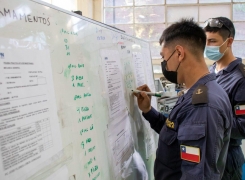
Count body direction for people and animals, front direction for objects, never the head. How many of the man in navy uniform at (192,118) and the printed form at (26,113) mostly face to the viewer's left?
1

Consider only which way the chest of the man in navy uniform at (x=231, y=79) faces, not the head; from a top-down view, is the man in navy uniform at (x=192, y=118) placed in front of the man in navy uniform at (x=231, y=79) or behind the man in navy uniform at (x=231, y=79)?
in front

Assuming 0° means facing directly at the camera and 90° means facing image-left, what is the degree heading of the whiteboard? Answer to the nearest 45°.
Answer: approximately 315°

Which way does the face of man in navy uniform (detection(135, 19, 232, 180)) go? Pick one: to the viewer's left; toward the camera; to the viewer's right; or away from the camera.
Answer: to the viewer's left

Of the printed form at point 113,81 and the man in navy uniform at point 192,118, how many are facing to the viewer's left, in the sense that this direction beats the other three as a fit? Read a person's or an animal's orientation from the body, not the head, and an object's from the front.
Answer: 1

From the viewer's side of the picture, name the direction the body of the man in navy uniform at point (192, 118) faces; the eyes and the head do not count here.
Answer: to the viewer's left

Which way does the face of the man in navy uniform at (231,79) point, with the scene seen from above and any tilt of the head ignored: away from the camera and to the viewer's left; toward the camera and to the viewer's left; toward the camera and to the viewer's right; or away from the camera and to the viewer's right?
toward the camera and to the viewer's left

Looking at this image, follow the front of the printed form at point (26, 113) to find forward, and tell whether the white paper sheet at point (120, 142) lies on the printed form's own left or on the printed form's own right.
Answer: on the printed form's own left

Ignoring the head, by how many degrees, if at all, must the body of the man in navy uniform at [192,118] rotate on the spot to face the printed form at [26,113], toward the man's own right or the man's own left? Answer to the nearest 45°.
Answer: approximately 45° to the man's own left

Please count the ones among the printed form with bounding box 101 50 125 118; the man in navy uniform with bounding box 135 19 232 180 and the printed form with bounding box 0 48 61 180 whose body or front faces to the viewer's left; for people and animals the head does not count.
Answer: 1

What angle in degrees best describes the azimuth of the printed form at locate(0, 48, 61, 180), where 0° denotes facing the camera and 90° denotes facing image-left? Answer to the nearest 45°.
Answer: approximately 315°

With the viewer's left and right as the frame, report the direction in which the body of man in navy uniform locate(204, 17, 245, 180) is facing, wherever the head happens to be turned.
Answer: facing the viewer and to the left of the viewer
